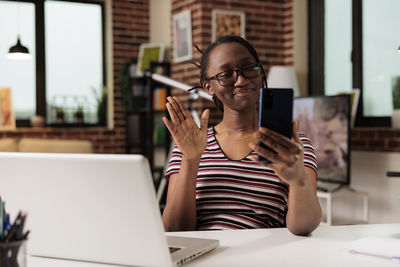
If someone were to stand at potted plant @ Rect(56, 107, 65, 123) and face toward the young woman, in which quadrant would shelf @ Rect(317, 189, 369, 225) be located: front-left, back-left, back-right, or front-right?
front-left

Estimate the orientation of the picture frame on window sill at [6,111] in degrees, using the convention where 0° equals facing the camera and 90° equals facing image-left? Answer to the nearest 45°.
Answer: approximately 0°

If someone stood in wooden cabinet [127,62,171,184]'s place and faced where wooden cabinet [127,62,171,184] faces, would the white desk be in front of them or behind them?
in front

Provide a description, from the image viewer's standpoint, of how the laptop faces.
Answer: facing away from the viewer and to the right of the viewer

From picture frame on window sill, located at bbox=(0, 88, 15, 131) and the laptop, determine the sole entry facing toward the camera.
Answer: the picture frame on window sill

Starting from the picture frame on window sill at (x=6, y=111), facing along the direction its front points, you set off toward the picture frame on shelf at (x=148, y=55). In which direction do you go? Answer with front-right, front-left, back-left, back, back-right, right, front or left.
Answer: left

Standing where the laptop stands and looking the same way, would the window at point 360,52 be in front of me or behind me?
in front

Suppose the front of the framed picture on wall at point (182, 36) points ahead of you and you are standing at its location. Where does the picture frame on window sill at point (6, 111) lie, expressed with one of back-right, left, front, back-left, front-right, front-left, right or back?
front-right

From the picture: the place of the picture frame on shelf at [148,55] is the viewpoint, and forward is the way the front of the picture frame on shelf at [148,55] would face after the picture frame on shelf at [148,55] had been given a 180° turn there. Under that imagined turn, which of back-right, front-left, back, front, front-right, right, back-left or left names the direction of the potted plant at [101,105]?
front-left

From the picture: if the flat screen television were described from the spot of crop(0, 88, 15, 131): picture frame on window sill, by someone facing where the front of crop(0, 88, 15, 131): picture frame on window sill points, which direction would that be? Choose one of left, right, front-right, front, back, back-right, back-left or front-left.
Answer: front-left

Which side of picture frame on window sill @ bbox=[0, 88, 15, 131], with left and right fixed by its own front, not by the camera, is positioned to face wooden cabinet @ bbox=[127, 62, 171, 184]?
left

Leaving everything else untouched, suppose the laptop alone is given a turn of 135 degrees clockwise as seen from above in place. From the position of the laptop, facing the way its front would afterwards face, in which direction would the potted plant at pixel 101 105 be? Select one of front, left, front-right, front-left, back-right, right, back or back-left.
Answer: back

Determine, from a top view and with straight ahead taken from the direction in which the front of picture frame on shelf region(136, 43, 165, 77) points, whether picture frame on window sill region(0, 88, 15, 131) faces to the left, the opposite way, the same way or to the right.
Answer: the same way

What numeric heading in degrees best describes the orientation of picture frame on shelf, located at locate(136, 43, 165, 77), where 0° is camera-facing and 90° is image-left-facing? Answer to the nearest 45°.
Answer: approximately 0°

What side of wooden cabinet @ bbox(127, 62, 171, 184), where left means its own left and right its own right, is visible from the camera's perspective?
front

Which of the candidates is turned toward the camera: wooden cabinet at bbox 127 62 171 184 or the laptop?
the wooden cabinet

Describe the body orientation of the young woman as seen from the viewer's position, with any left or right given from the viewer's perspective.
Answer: facing the viewer
